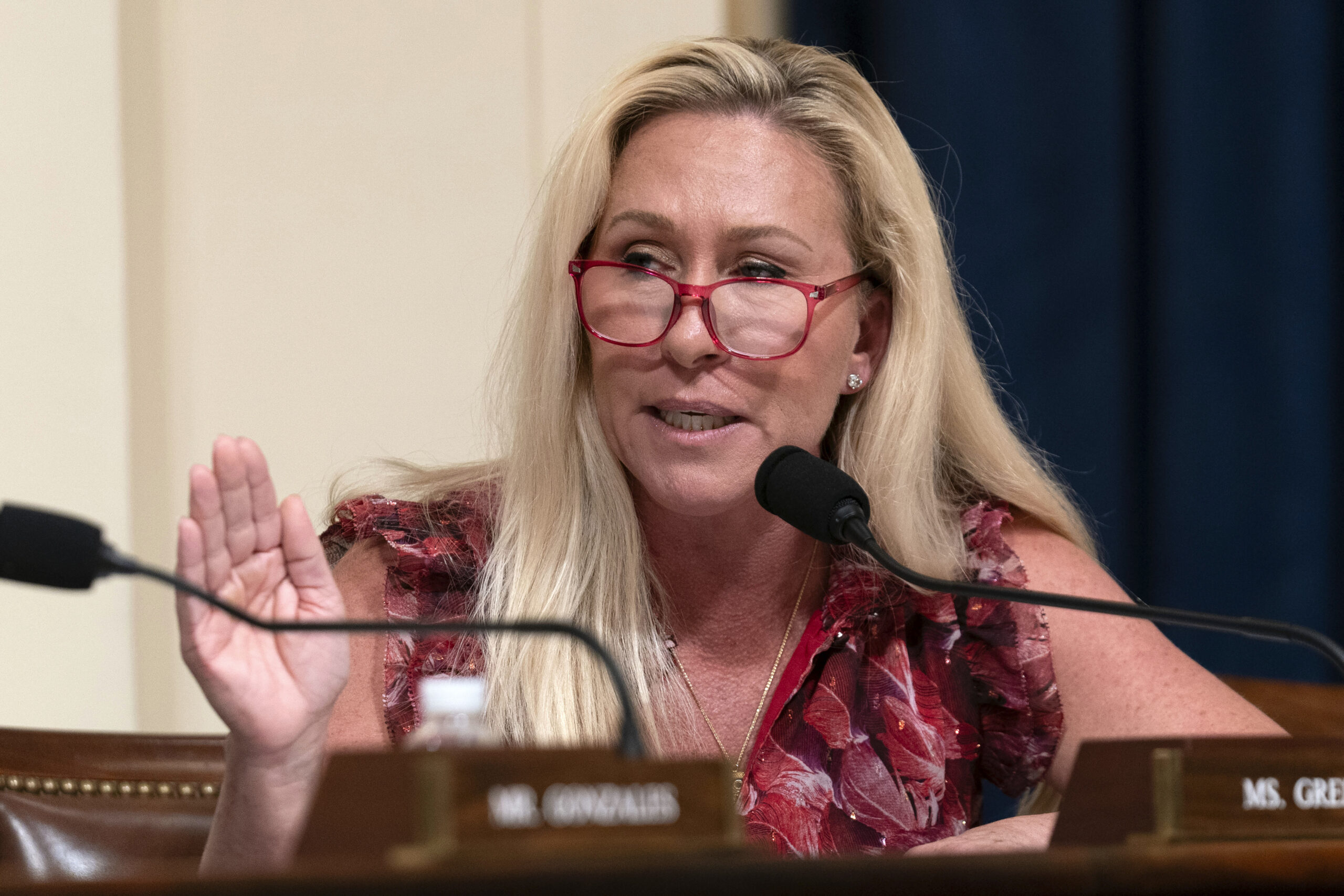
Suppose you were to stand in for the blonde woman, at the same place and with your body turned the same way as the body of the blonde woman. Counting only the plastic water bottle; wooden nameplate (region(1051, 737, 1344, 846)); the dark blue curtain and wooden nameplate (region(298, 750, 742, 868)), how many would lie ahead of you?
3

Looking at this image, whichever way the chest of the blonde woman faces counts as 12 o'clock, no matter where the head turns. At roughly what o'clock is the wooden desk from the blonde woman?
The wooden desk is roughly at 12 o'clock from the blonde woman.

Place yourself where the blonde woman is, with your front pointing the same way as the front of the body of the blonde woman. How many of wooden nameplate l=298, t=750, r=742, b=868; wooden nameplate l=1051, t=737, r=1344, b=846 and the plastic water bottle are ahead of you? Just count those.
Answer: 3

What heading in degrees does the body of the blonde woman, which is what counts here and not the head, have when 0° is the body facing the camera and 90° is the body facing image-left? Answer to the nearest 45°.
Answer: approximately 0°

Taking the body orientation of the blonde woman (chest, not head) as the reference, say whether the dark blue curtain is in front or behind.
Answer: behind
